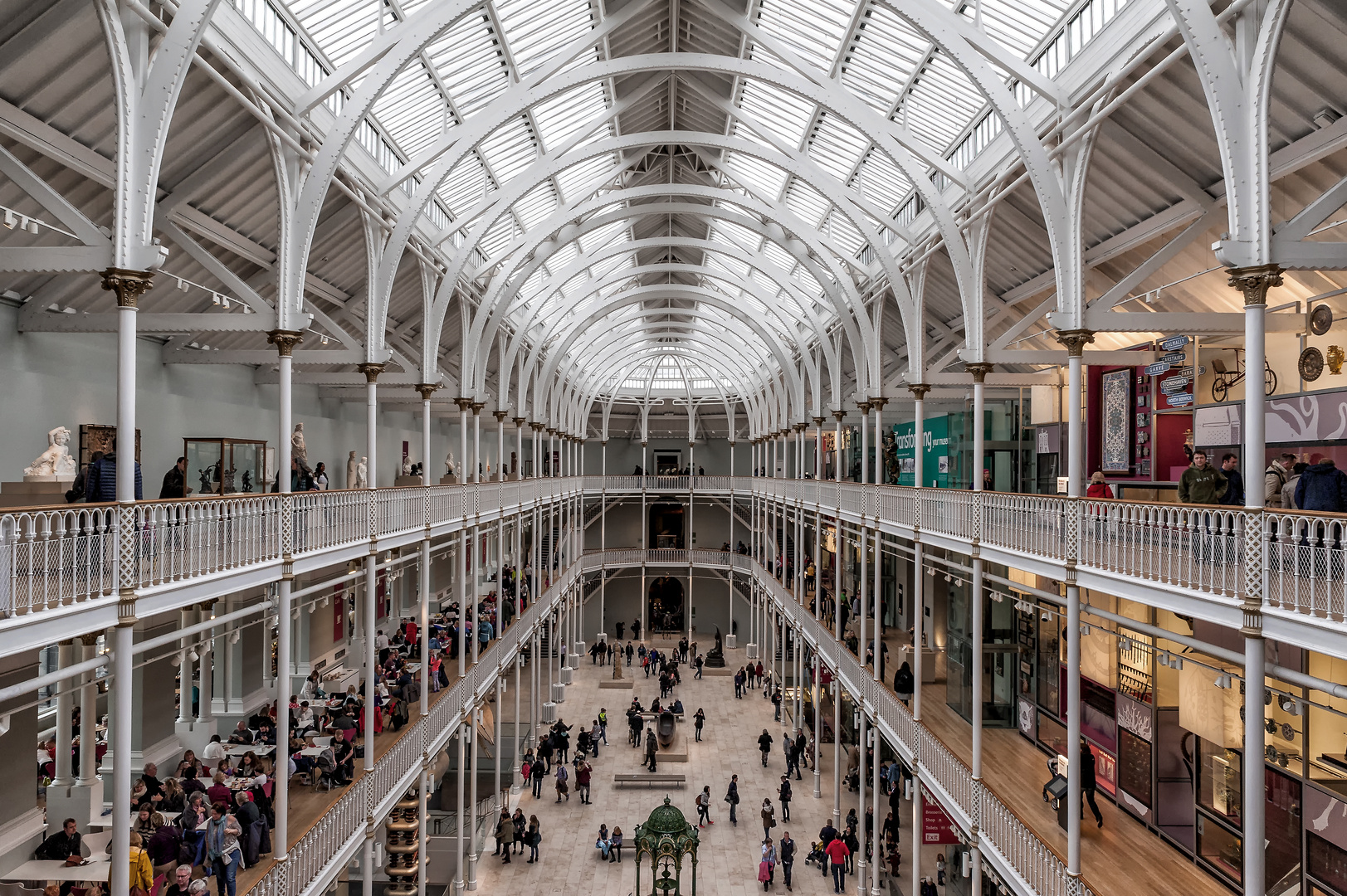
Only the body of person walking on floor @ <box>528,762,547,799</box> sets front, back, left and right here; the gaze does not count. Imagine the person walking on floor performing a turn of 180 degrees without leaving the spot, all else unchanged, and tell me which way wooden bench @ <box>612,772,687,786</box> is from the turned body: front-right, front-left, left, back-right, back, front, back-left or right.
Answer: left

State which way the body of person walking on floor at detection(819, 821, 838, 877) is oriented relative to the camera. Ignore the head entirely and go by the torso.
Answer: away from the camera

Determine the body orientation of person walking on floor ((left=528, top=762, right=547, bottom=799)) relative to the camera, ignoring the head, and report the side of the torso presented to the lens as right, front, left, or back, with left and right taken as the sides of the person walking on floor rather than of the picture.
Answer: back

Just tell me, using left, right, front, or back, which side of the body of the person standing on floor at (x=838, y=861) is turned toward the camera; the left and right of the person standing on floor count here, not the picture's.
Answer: back

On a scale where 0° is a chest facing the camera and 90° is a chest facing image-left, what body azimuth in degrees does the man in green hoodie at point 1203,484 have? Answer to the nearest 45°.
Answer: approximately 0°

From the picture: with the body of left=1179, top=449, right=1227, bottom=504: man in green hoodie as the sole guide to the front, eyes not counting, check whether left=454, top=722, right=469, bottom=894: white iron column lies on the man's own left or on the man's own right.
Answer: on the man's own right
